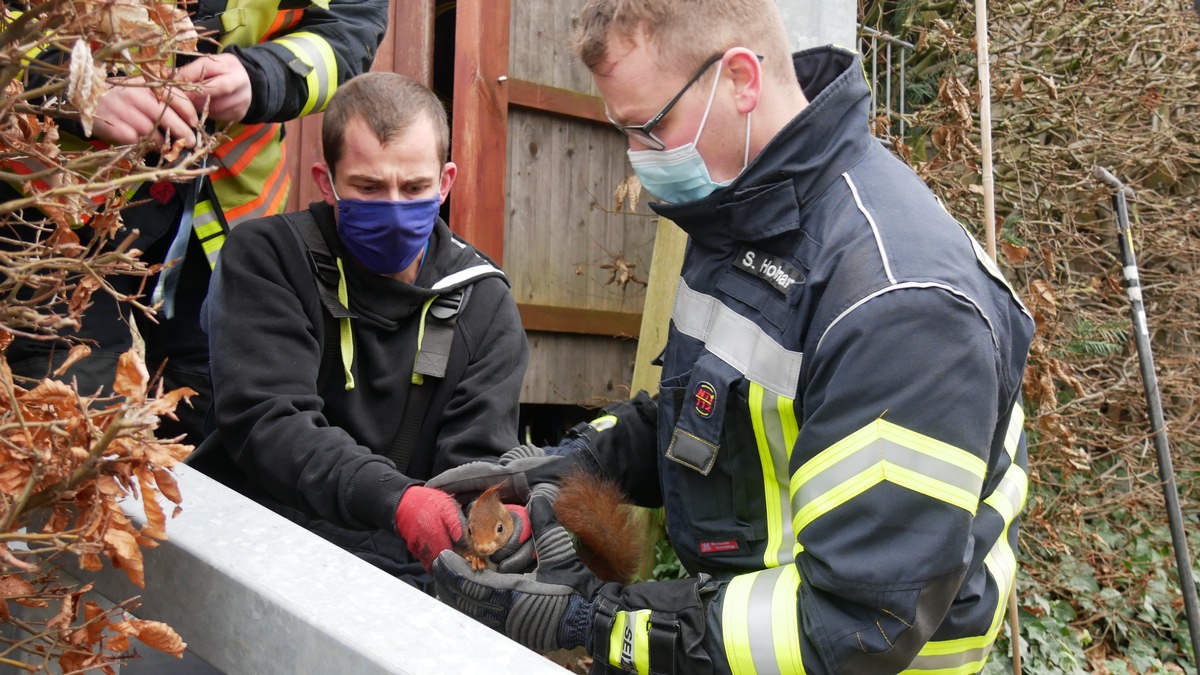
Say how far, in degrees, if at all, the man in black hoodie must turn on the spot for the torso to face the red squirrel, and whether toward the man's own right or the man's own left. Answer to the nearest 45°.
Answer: approximately 45° to the man's own left

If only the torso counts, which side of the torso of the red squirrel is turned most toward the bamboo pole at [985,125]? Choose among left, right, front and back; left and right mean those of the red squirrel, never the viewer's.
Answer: back

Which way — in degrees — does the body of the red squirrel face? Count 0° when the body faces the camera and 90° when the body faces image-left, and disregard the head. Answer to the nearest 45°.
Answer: approximately 45°

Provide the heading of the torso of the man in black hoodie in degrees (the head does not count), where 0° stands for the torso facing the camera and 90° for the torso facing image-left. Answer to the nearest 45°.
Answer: approximately 0°

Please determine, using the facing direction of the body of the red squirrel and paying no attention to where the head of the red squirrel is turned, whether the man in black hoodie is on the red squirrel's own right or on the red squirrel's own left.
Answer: on the red squirrel's own right
